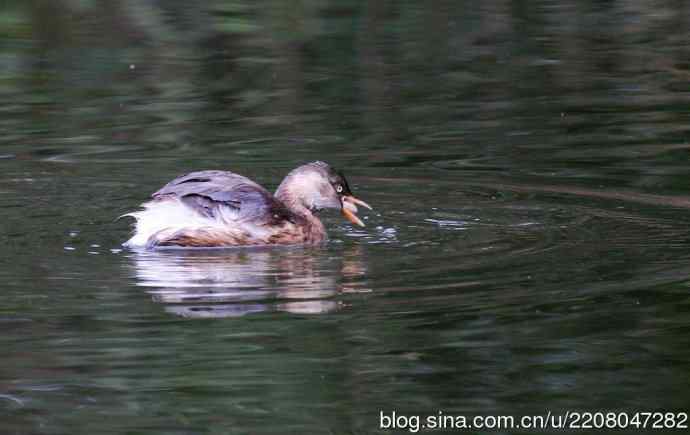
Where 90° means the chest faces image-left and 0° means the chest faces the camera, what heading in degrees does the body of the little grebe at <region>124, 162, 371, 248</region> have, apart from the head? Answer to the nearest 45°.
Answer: approximately 270°
